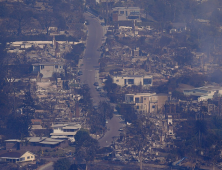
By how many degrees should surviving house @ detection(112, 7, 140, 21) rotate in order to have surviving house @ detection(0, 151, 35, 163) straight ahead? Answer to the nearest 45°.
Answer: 0° — it already faces it
